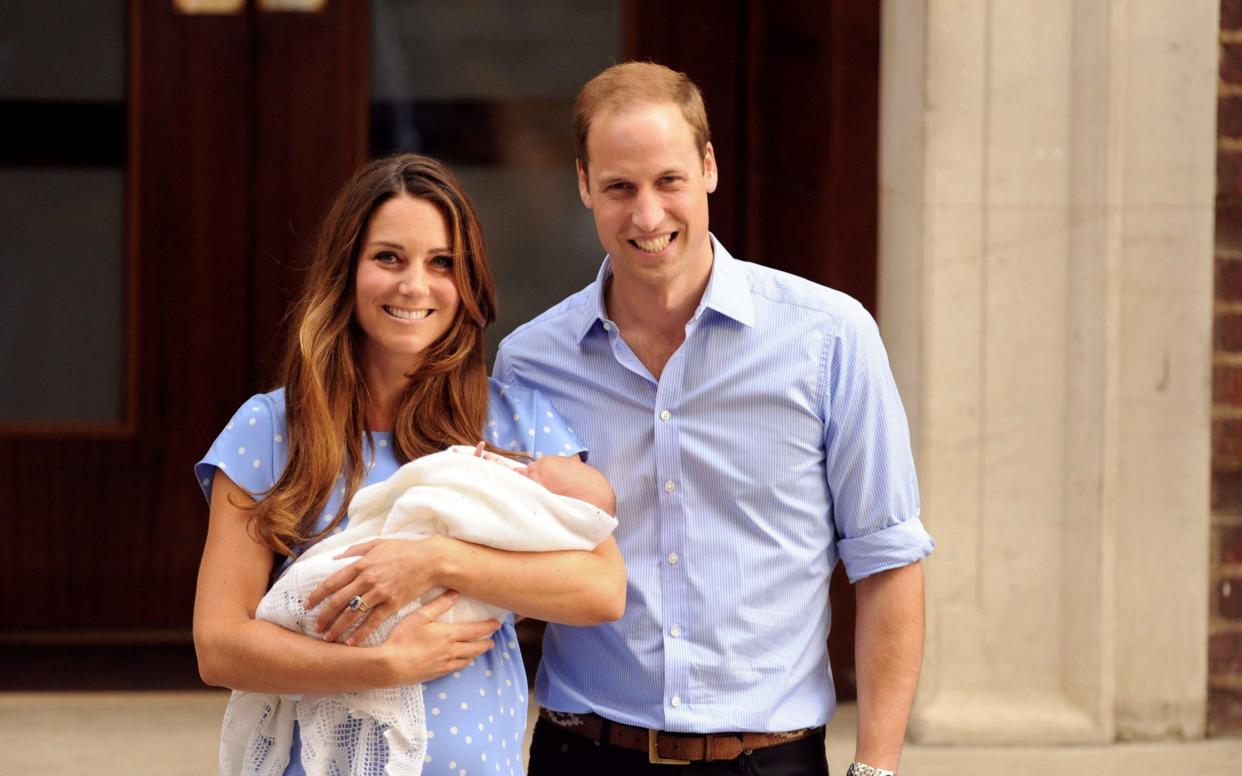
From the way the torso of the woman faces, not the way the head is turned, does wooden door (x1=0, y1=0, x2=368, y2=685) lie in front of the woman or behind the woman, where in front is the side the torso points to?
behind

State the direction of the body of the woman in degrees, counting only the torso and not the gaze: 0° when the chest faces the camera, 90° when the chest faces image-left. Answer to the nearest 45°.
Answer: approximately 0°

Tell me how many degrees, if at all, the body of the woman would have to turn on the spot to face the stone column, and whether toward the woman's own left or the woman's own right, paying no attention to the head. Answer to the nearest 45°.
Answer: approximately 135° to the woman's own left

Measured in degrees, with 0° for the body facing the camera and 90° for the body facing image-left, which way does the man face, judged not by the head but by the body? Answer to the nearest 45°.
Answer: approximately 0°

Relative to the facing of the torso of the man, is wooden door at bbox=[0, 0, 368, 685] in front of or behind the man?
behind

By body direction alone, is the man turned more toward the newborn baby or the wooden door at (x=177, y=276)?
the newborn baby

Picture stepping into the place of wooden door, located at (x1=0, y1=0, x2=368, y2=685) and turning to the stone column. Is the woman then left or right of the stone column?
right

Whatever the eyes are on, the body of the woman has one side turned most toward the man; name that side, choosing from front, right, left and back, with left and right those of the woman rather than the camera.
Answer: left

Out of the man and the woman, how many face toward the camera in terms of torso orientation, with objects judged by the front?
2

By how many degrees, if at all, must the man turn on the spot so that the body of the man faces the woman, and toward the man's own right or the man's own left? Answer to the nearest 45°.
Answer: approximately 90° to the man's own right

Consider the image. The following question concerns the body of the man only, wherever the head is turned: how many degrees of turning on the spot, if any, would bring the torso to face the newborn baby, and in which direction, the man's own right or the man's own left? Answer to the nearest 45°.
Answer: approximately 45° to the man's own right
